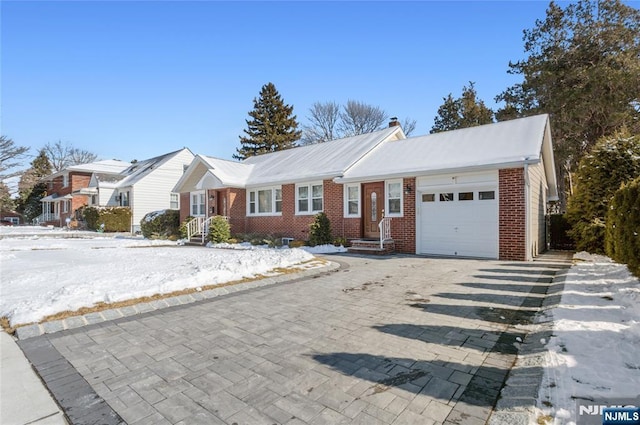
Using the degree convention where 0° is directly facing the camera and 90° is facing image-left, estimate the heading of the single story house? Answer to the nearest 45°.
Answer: approximately 45°

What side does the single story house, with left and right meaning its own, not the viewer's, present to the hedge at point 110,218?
right

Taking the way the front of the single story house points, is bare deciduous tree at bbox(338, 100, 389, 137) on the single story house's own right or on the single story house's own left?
on the single story house's own right

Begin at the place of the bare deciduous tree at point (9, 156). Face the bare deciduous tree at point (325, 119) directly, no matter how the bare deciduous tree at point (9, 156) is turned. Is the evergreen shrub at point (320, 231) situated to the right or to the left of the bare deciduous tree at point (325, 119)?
right

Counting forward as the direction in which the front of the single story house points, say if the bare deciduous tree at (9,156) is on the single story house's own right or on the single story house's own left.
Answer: on the single story house's own right

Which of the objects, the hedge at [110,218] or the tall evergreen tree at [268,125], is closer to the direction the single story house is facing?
the hedge

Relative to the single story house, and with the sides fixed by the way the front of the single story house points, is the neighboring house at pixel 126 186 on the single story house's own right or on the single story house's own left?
on the single story house's own right

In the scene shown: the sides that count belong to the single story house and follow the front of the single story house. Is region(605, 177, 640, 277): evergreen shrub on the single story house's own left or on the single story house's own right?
on the single story house's own left

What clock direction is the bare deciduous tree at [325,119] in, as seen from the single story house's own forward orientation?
The bare deciduous tree is roughly at 4 o'clock from the single story house.
